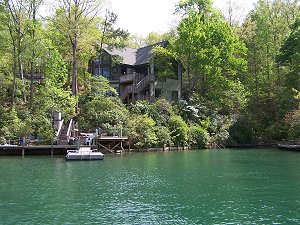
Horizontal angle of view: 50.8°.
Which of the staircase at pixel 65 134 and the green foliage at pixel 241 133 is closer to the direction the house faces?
the staircase

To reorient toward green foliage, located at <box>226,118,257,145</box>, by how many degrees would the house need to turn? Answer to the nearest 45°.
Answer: approximately 90° to its left

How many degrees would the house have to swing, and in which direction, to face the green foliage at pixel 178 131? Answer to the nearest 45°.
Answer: approximately 45° to its left

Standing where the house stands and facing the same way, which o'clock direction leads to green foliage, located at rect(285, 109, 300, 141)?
The green foliage is roughly at 10 o'clock from the house.

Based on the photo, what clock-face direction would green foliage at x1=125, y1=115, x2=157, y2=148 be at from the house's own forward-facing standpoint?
The green foliage is roughly at 12 o'clock from the house.

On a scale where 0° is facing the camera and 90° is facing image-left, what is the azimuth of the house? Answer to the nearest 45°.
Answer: approximately 0°

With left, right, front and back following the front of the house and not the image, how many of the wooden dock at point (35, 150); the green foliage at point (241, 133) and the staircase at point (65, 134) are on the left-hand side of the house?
1
